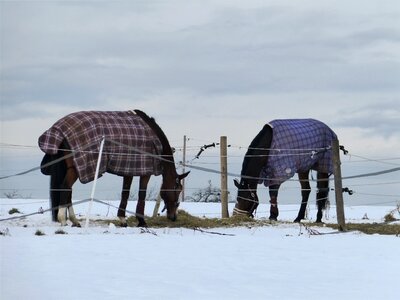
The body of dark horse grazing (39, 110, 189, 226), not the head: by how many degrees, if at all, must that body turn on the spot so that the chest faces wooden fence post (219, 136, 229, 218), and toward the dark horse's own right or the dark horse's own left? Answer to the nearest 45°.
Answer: approximately 45° to the dark horse's own left

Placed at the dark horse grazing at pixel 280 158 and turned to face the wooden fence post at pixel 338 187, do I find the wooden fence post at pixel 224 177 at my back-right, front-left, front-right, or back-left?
back-right

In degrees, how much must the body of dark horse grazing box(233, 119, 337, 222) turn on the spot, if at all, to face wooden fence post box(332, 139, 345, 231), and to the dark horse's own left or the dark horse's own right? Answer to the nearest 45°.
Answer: approximately 135° to the dark horse's own left

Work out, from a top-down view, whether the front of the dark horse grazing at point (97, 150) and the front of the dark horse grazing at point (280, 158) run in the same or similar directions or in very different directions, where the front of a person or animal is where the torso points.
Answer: very different directions

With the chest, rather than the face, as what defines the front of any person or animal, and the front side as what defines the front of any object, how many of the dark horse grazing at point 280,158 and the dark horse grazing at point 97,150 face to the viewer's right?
1

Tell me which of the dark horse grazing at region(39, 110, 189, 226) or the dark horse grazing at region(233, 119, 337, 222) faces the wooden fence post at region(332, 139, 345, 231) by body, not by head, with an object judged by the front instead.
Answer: the dark horse grazing at region(39, 110, 189, 226)

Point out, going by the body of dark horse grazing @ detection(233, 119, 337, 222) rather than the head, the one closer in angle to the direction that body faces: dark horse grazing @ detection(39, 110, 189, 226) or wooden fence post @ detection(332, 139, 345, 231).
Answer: the dark horse grazing

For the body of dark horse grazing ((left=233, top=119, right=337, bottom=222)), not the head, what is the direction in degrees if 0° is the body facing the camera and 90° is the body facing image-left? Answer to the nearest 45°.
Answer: approximately 90°

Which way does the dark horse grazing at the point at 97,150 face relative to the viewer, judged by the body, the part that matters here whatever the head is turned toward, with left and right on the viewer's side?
facing to the right of the viewer

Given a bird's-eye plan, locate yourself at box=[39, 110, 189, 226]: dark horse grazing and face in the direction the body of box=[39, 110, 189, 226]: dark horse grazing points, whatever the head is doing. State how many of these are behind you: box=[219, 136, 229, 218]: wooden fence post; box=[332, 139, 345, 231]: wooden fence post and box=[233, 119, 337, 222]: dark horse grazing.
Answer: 0

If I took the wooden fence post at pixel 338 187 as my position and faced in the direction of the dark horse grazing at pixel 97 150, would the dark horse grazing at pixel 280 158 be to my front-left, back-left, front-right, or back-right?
front-right

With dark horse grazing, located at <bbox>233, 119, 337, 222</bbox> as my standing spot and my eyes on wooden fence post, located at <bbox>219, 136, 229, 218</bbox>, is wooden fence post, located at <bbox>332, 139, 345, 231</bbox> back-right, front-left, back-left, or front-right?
back-left

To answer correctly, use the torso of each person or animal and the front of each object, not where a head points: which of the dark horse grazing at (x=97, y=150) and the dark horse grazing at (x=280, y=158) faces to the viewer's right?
the dark horse grazing at (x=97, y=150)

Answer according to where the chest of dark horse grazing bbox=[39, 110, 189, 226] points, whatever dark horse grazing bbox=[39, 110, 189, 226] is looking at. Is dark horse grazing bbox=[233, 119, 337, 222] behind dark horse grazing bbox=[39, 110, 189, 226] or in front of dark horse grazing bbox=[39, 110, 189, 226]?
in front
